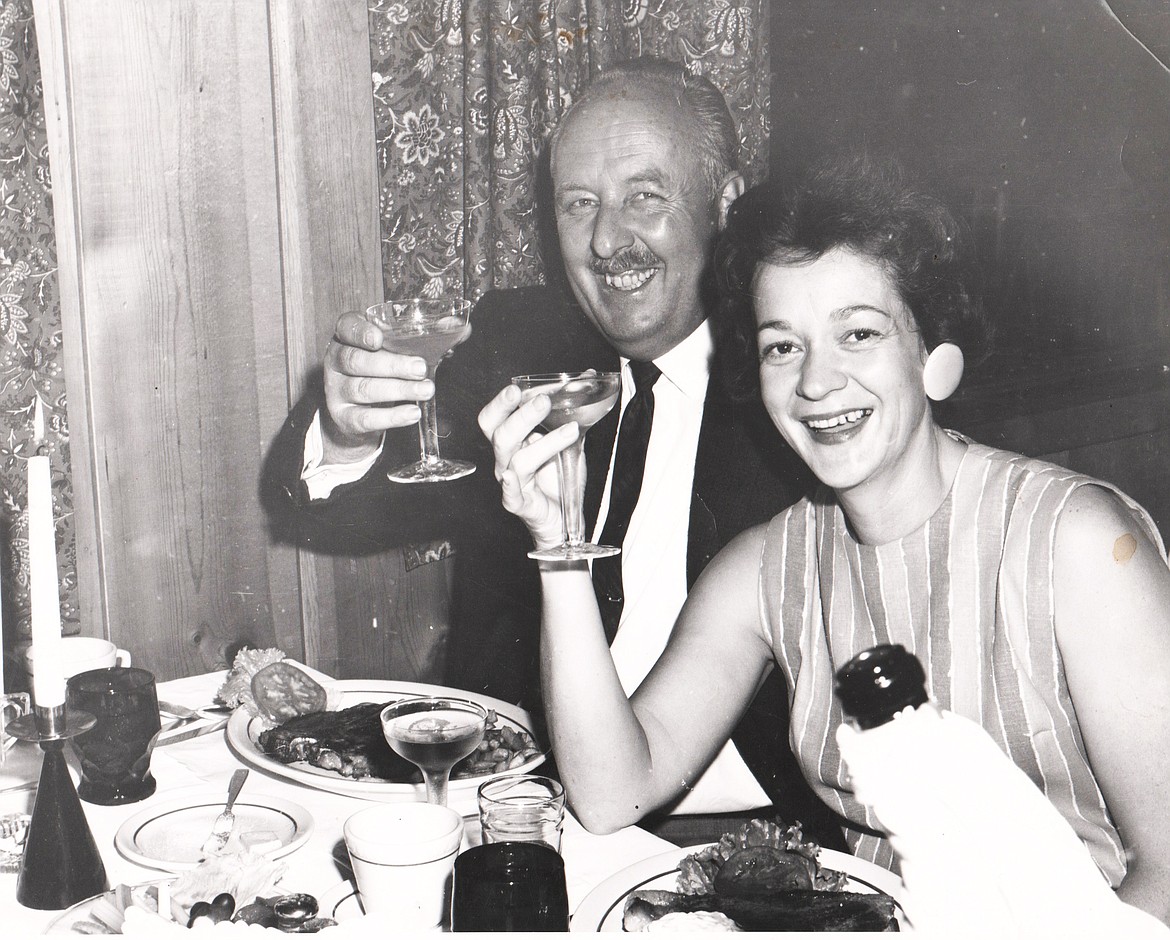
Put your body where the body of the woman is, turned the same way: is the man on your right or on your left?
on your right

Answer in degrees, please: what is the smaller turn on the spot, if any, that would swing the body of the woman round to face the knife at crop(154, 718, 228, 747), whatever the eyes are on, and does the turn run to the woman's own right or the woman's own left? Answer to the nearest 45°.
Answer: approximately 45° to the woman's own right

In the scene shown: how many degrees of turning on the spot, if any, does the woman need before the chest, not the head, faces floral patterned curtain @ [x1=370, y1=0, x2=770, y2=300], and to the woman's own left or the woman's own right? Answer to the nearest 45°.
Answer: approximately 90° to the woman's own right

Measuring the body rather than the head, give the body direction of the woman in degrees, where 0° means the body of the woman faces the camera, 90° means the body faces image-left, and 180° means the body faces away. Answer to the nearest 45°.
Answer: approximately 45°
